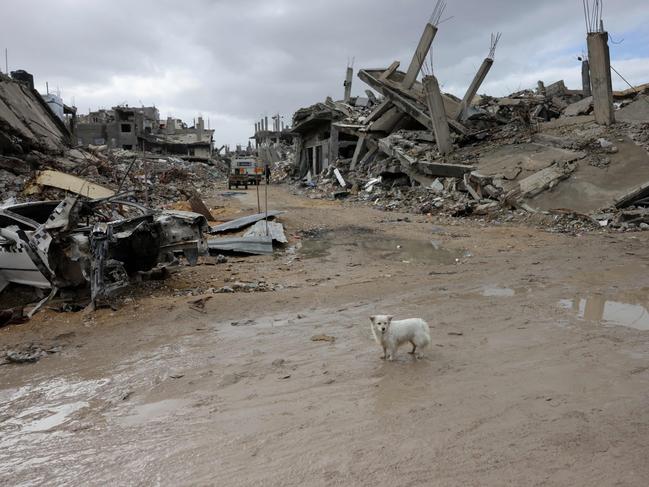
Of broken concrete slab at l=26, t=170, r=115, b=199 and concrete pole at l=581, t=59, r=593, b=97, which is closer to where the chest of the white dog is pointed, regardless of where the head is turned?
the broken concrete slab

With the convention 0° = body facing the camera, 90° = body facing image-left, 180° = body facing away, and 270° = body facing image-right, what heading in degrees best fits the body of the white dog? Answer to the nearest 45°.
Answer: approximately 45°

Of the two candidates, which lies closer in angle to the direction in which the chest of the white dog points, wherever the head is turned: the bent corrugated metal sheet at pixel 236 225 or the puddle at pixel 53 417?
the puddle

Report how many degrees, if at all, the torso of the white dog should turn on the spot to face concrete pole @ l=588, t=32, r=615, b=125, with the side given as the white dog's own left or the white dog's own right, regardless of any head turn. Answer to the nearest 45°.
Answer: approximately 180°

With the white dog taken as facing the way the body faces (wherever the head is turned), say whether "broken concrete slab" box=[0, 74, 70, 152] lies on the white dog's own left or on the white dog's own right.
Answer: on the white dog's own right

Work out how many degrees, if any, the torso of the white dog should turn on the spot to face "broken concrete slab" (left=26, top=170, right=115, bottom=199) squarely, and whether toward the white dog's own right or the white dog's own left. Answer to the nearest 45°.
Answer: approximately 90° to the white dog's own right

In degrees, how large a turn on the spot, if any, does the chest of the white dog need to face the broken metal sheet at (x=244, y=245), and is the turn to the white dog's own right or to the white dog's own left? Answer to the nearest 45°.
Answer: approximately 90° to the white dog's own right

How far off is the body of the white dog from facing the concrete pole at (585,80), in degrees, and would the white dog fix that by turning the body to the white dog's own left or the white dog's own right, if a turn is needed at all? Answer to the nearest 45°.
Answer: approximately 135° to the white dog's own right

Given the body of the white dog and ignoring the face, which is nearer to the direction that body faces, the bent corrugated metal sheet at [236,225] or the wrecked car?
the wrecked car

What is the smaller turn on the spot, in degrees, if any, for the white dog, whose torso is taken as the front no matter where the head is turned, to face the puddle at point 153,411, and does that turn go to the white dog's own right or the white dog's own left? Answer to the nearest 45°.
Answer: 0° — it already faces it

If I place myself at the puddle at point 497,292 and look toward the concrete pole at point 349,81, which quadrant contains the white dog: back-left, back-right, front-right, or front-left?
back-left

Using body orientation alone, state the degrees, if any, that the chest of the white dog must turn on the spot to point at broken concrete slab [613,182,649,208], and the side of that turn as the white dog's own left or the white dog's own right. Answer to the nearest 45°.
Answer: approximately 180°

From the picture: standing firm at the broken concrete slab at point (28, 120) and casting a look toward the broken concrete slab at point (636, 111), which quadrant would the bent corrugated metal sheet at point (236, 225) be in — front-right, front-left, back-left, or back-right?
front-right

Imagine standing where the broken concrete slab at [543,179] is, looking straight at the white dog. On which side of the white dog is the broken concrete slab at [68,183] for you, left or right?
right

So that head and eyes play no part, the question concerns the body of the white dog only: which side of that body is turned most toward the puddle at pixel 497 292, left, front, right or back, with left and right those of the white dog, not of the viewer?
back
